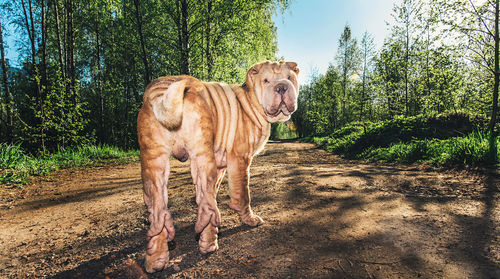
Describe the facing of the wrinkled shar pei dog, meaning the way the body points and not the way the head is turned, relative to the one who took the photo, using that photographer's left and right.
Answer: facing away from the viewer and to the right of the viewer

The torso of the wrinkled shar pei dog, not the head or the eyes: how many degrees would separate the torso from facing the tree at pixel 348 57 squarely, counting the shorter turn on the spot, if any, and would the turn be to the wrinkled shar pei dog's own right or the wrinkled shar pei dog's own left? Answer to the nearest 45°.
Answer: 0° — it already faces it
